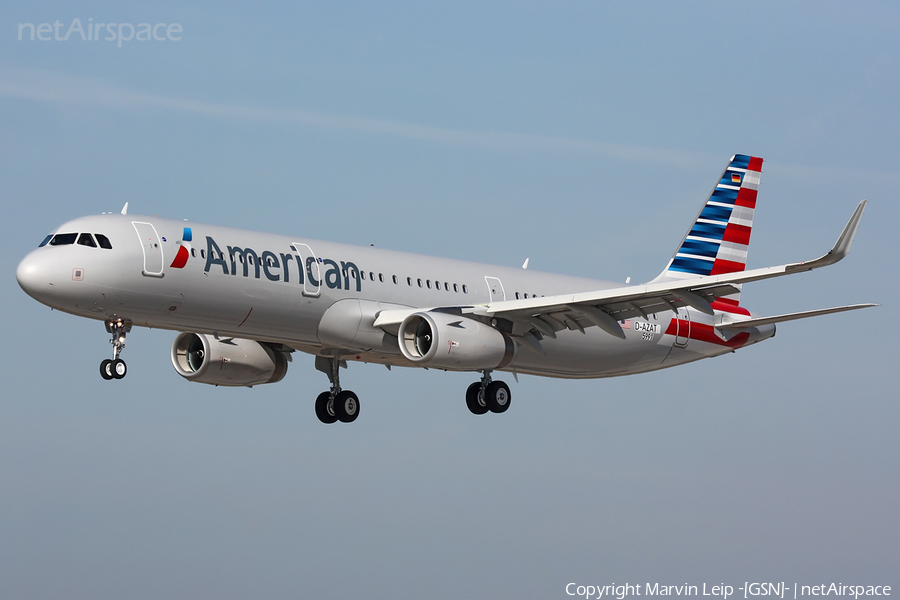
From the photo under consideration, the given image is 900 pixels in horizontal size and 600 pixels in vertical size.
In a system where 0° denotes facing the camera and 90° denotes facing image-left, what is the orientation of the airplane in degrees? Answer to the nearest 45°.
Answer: approximately 45°
